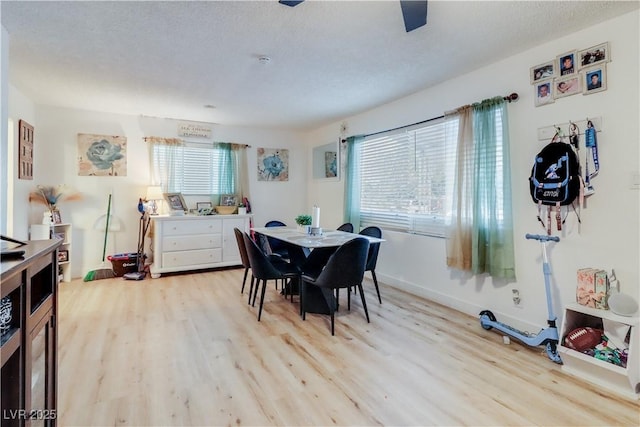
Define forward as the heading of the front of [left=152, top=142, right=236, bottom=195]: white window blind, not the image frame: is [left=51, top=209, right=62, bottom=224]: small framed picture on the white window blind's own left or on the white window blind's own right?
on the white window blind's own right

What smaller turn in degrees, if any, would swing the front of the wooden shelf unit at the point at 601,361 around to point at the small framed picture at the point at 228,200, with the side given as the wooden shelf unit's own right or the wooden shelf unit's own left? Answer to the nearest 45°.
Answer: approximately 45° to the wooden shelf unit's own right

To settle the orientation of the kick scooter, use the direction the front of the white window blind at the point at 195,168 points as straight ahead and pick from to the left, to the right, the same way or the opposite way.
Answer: the same way

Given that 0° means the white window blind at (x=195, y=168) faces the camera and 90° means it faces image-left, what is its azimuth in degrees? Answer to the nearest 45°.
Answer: approximately 0°

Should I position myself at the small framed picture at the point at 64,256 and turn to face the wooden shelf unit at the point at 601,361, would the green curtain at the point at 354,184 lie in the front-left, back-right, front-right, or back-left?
front-left

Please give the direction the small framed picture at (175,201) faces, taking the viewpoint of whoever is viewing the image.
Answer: facing the viewer

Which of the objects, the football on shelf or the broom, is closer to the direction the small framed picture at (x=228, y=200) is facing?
the football on shelf

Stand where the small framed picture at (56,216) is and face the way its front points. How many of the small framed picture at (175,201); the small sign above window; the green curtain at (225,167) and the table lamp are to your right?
0

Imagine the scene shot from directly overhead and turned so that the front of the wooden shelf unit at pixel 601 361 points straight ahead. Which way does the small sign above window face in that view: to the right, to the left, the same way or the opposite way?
to the left

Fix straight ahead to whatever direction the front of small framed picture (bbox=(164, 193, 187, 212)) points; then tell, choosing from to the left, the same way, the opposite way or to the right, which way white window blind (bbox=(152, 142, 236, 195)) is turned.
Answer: the same way

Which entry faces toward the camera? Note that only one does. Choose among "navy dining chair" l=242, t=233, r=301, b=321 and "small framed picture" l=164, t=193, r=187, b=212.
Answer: the small framed picture

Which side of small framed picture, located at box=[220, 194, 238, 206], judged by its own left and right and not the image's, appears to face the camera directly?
front

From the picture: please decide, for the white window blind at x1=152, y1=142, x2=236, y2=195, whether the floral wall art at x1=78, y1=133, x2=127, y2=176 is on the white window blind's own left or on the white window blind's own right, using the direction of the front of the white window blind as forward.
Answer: on the white window blind's own right

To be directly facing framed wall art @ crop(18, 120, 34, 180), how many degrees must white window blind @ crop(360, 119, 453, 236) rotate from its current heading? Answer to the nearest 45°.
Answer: approximately 45° to its right

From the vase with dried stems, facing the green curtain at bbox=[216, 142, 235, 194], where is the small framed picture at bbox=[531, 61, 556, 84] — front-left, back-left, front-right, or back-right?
front-right

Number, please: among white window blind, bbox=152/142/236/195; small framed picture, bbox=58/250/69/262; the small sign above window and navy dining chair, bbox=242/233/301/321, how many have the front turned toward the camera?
3

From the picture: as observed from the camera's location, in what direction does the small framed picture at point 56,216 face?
facing the viewer and to the right of the viewer

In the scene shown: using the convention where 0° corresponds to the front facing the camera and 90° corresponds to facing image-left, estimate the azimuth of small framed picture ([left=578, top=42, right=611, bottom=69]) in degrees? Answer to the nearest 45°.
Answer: approximately 45°

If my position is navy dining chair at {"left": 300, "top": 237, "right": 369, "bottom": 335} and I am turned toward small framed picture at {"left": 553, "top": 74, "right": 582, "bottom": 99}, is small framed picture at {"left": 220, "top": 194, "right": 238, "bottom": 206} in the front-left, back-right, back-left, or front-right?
back-left

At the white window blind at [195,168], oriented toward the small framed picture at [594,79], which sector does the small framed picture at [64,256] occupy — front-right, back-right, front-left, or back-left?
back-right

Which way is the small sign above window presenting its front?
toward the camera

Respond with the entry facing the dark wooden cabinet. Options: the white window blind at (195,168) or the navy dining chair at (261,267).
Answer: the white window blind

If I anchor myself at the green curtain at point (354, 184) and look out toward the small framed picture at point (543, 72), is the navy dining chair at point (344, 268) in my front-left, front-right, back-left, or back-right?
front-right

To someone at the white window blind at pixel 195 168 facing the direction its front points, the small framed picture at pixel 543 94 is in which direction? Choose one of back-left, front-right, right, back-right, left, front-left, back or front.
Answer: front-left
